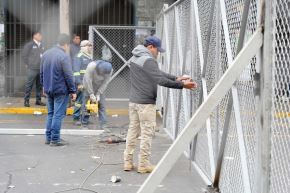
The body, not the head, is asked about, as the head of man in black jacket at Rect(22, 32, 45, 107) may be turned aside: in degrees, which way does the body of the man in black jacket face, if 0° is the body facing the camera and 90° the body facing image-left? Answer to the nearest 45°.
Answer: approximately 315°

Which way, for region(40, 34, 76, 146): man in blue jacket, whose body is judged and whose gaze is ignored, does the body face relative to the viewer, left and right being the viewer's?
facing away from the viewer and to the right of the viewer

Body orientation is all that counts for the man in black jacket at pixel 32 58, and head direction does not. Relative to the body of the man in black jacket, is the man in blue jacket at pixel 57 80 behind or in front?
in front

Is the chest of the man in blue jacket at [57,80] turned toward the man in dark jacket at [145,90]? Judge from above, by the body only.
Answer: no

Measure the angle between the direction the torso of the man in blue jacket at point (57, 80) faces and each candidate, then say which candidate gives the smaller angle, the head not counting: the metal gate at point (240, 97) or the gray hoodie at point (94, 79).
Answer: the gray hoodie

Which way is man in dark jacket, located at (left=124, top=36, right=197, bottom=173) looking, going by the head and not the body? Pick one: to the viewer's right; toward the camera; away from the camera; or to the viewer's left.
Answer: to the viewer's right

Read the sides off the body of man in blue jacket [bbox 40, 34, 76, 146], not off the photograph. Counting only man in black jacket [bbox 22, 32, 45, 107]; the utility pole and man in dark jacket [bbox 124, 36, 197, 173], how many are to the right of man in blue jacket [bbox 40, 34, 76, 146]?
1

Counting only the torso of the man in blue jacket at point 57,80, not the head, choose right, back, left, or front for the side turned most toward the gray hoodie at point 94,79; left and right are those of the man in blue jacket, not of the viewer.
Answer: front

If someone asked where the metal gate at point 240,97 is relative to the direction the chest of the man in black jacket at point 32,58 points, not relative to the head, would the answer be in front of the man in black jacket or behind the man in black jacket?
in front

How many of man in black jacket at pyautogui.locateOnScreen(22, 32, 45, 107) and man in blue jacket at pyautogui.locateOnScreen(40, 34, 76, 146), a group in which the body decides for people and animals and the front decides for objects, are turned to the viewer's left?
0

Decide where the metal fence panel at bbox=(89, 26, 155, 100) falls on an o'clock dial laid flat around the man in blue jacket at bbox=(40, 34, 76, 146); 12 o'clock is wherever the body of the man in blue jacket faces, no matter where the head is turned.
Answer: The metal fence panel is roughly at 11 o'clock from the man in blue jacket.
